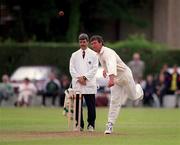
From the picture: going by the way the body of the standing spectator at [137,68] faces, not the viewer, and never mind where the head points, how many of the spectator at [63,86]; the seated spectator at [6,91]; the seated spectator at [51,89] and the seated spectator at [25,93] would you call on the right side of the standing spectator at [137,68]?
4

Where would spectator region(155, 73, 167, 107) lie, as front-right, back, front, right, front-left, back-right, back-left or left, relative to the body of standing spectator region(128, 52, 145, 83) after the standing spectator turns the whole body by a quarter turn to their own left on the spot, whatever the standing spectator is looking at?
front

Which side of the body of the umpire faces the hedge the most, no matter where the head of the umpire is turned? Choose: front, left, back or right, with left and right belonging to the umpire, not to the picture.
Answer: back

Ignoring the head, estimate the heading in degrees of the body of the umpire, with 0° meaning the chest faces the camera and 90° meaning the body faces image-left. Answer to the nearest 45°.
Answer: approximately 0°

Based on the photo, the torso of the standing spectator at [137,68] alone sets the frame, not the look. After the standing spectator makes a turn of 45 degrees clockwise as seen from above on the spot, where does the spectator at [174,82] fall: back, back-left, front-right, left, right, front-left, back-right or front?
back-left

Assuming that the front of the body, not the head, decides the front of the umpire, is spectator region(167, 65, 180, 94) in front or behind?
behind

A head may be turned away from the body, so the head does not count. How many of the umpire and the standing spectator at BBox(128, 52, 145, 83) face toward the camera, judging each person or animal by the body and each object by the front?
2

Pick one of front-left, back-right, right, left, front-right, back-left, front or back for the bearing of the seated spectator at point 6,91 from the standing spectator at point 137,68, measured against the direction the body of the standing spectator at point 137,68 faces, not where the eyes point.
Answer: right
